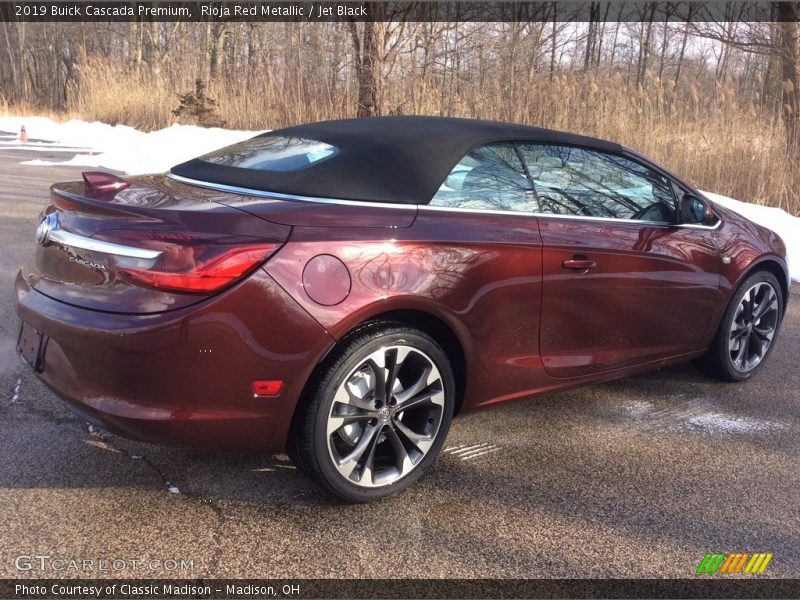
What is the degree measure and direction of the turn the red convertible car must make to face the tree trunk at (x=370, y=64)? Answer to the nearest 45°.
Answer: approximately 45° to its left

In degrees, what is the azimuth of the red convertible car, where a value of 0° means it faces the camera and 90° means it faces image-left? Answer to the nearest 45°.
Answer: approximately 225°

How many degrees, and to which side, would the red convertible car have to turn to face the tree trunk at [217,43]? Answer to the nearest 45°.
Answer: approximately 45° to its left
